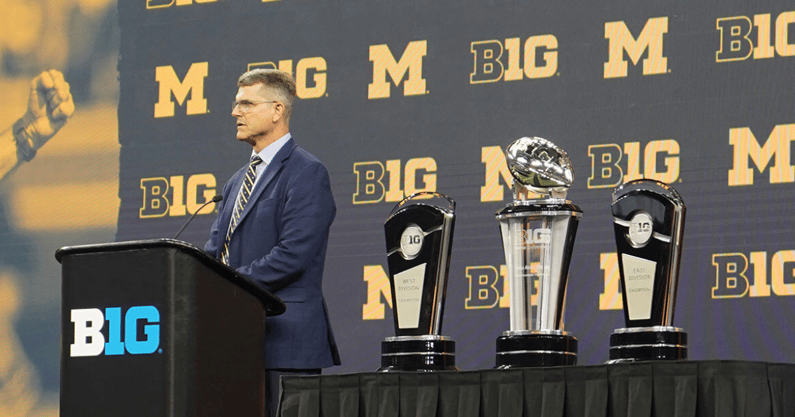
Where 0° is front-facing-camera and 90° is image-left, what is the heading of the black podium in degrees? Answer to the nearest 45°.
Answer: approximately 45°

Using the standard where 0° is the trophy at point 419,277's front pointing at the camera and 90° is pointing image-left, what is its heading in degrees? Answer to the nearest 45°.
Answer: approximately 45°

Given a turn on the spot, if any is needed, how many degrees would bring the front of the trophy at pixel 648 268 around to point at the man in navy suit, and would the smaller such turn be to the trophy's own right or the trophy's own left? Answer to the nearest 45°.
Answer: approximately 45° to the trophy's own right

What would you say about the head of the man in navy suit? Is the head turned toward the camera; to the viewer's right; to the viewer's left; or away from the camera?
to the viewer's left

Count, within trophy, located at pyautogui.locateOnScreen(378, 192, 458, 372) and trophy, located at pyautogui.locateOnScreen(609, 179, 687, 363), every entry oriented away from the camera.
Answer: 0

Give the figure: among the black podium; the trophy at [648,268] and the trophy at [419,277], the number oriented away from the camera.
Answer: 0
